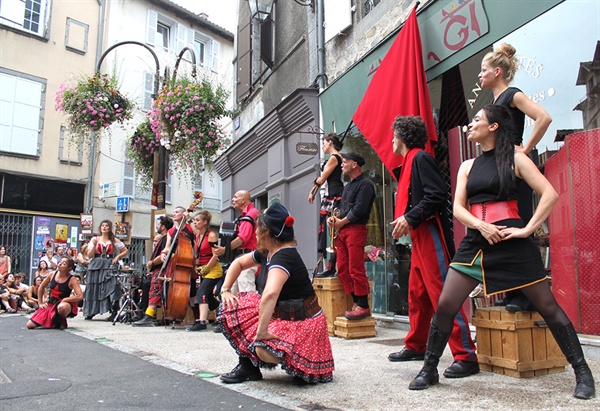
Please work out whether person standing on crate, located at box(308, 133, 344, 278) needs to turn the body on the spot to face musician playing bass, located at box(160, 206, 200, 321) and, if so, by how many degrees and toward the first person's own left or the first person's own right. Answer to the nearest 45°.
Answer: approximately 45° to the first person's own right

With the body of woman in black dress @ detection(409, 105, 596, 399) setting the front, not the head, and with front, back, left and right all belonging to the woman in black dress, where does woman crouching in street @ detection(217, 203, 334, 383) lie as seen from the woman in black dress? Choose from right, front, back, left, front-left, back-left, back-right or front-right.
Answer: front-right

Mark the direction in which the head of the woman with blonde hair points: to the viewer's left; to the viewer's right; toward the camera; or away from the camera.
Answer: to the viewer's left

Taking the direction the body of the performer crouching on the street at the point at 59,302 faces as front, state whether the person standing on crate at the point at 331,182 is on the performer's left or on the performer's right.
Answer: on the performer's left

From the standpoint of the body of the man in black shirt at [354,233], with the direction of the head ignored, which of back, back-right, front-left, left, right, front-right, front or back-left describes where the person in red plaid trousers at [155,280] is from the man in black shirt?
front-right

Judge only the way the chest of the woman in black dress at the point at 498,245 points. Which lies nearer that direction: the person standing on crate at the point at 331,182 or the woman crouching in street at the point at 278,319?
the woman crouching in street

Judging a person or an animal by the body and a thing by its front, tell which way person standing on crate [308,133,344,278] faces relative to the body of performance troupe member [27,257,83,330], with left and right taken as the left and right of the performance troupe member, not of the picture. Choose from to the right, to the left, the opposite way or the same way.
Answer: to the right

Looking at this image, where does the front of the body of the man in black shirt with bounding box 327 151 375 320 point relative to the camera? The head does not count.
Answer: to the viewer's left

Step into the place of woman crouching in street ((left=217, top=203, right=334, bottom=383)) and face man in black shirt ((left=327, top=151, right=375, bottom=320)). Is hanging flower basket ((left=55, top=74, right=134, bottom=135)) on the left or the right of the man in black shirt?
left

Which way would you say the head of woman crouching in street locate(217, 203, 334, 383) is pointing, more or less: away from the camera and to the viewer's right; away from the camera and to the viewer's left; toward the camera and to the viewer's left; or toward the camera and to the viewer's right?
away from the camera and to the viewer's left

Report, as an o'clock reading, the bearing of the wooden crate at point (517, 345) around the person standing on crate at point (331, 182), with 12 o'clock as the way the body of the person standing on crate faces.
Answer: The wooden crate is roughly at 8 o'clock from the person standing on crate.
